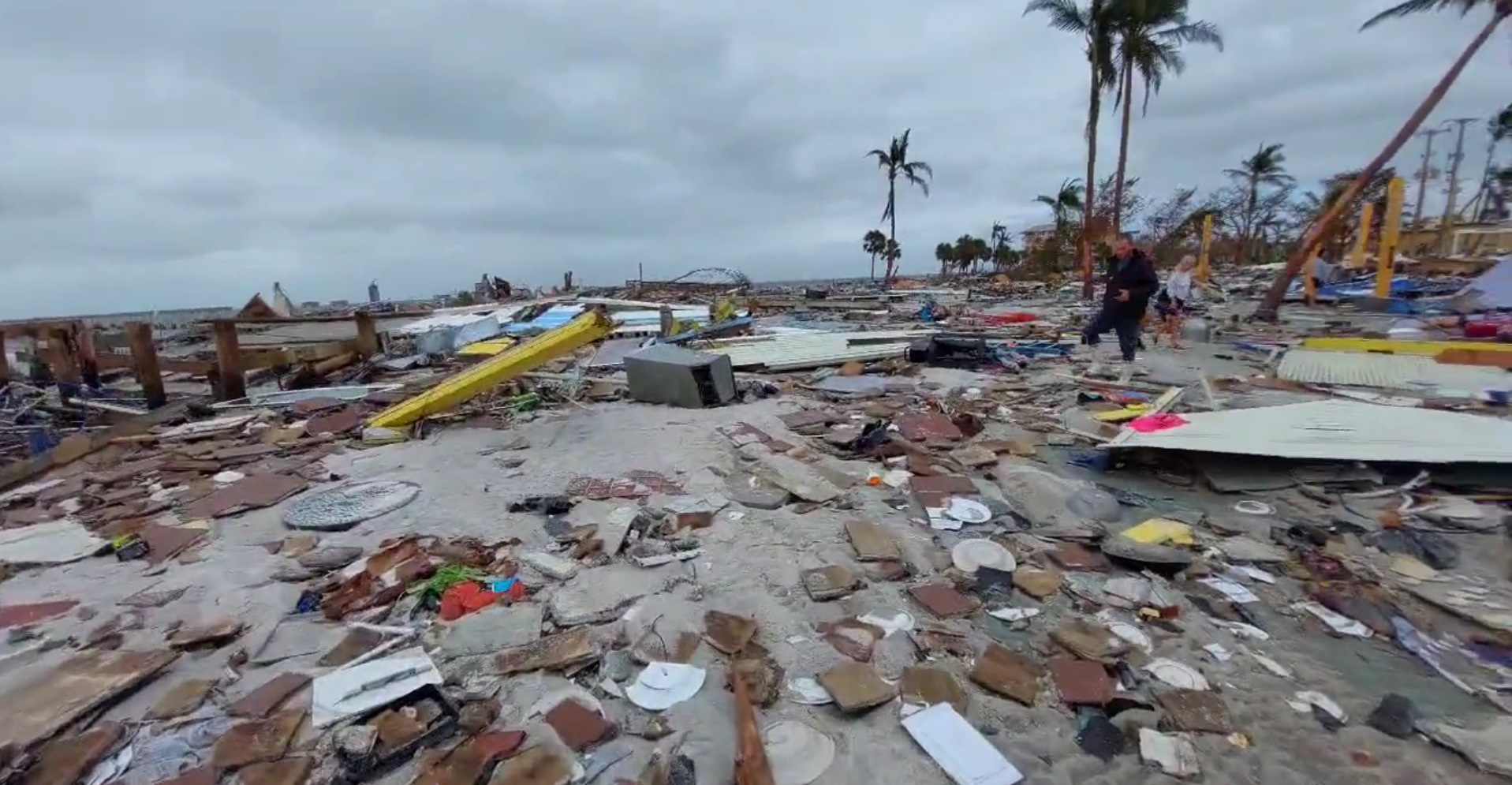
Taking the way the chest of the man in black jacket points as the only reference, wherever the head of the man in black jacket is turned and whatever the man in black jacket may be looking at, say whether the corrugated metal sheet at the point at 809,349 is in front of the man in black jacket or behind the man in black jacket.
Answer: in front

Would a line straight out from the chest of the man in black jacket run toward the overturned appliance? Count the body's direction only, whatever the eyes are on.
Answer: yes

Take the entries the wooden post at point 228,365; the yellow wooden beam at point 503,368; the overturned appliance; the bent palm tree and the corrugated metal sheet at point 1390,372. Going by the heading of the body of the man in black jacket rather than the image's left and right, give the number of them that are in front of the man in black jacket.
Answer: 3

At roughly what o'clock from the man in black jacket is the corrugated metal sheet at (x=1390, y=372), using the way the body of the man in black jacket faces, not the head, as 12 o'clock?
The corrugated metal sheet is roughly at 8 o'clock from the man in black jacket.

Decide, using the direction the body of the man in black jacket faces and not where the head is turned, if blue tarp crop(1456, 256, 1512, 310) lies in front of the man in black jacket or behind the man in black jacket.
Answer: behind

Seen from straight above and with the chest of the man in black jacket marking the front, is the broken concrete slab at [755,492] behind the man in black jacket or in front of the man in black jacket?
in front

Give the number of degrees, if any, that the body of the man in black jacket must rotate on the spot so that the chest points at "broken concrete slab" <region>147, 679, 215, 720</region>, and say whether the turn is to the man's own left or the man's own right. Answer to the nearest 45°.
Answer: approximately 45° to the man's own left

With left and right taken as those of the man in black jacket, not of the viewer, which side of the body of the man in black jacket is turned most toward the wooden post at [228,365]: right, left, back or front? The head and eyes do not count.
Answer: front

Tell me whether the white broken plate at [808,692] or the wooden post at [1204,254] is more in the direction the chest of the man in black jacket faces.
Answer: the white broken plate

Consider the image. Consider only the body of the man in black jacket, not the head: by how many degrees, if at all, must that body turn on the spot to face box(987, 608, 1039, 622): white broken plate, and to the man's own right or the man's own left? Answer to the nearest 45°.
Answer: approximately 45° to the man's own left

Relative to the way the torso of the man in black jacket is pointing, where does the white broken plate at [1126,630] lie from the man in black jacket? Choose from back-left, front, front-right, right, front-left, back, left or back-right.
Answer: front-left

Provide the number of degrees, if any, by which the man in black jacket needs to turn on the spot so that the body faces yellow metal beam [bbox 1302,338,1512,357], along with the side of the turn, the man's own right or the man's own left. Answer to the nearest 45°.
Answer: approximately 180°

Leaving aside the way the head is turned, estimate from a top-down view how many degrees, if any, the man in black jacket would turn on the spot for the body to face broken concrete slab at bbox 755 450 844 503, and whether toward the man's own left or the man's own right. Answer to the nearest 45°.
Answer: approximately 45° to the man's own left

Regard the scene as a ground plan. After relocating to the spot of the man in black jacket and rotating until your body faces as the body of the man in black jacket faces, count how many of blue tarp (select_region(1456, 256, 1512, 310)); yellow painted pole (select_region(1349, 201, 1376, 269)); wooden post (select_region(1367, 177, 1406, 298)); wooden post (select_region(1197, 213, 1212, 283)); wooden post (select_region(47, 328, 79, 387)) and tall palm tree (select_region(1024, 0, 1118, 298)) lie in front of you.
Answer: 1

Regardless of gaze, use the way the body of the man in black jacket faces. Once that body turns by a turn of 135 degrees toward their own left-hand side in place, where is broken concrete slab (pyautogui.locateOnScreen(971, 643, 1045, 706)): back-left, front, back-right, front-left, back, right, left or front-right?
right

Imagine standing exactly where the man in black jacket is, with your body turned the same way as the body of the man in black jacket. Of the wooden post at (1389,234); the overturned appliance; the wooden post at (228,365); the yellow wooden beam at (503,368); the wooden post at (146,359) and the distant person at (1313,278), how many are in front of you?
4

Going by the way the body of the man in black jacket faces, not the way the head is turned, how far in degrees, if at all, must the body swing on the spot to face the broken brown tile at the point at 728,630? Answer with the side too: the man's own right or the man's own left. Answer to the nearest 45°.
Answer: approximately 45° to the man's own left

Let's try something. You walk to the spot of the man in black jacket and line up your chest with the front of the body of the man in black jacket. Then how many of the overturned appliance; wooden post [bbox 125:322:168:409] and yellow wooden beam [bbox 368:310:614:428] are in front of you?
3

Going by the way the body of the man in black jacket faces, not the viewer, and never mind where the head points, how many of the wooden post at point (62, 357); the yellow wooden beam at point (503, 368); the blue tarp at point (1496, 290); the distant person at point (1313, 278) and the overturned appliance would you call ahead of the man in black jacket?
3

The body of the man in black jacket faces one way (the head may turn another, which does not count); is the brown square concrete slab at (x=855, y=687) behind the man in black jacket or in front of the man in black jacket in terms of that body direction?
in front

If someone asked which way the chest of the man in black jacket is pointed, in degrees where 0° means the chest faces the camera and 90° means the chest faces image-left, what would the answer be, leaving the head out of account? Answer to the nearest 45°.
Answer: approximately 45°
